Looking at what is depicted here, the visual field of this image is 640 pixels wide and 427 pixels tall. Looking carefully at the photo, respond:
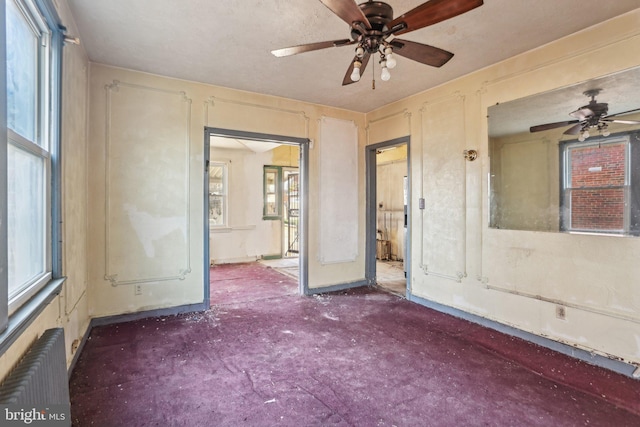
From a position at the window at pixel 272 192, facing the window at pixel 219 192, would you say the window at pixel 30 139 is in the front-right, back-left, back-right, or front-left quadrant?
front-left

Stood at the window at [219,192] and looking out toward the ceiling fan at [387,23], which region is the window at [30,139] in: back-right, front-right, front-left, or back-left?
front-right

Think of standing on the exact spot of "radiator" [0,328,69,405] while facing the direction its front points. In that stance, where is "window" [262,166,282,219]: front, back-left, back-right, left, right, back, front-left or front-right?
front-left

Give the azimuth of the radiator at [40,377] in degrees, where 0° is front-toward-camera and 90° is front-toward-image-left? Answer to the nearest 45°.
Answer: approximately 270°

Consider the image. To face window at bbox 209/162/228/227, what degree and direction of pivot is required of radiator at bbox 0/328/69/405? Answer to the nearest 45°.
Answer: approximately 45° to its left
